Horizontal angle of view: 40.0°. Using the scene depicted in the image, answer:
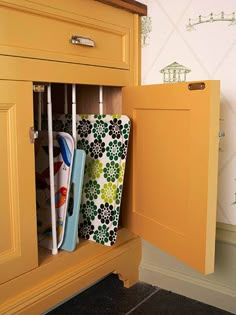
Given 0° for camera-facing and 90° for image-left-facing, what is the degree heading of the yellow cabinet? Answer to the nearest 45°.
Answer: approximately 315°
